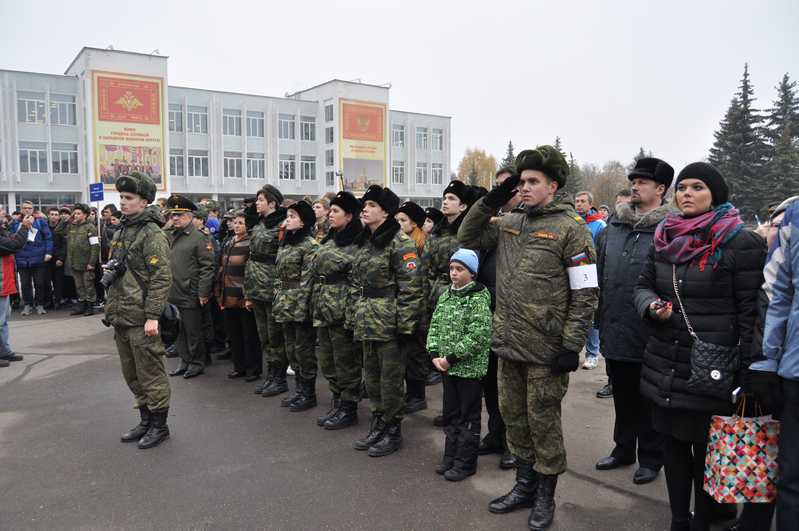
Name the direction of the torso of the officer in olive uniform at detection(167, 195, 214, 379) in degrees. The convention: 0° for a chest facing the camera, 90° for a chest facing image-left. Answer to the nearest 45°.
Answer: approximately 45°

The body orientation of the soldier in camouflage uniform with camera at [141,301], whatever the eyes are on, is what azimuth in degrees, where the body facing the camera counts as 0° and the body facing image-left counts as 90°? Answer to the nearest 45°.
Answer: approximately 45°

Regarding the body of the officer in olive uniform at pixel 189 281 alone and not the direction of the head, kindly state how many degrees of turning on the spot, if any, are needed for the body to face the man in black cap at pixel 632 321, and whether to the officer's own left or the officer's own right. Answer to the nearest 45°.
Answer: approximately 90° to the officer's own left

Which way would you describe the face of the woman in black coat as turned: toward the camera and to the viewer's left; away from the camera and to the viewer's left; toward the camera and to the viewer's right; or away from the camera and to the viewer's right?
toward the camera and to the viewer's left

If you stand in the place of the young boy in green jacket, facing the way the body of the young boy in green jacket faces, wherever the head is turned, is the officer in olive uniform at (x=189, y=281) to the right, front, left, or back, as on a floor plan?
right

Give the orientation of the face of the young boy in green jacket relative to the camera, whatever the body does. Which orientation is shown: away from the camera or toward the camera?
toward the camera

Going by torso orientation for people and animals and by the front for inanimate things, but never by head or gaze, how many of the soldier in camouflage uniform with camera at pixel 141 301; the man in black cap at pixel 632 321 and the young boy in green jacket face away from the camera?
0

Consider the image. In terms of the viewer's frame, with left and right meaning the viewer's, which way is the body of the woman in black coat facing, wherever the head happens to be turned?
facing the viewer and to the left of the viewer

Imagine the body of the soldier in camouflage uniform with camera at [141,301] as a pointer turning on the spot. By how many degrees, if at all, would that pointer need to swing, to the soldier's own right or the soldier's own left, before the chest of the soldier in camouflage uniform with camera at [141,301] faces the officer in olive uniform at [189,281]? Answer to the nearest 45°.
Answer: approximately 135° to the soldier's own right

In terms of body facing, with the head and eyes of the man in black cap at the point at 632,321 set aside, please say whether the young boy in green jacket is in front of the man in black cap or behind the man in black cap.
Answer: in front

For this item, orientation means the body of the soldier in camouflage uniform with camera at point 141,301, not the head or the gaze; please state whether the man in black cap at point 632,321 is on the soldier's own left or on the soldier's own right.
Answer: on the soldier's own left

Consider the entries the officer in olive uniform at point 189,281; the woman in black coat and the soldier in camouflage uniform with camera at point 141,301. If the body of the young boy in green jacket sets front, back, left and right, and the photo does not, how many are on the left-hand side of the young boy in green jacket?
1
